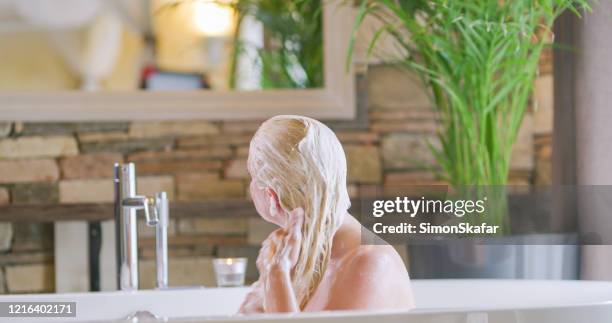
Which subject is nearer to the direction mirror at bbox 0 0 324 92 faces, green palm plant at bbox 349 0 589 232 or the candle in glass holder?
the candle in glass holder

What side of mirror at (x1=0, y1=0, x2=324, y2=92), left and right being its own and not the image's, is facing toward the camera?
front

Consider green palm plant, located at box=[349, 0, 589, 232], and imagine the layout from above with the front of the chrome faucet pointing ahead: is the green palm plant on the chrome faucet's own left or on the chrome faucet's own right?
on the chrome faucet's own left

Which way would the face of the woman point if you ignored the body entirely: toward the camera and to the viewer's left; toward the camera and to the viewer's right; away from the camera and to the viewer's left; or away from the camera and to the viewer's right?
away from the camera and to the viewer's left

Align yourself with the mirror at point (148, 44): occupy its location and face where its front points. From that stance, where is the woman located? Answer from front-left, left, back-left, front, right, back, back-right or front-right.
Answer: front

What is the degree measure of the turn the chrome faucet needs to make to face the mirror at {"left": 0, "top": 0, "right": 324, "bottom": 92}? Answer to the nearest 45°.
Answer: approximately 135° to its left

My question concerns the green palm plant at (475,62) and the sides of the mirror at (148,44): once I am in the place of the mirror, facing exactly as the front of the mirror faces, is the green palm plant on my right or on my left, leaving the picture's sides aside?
on my left

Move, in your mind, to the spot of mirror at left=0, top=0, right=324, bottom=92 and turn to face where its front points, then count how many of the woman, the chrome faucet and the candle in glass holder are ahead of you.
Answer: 3

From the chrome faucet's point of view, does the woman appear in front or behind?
in front

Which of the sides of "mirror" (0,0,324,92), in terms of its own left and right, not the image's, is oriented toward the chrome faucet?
front
